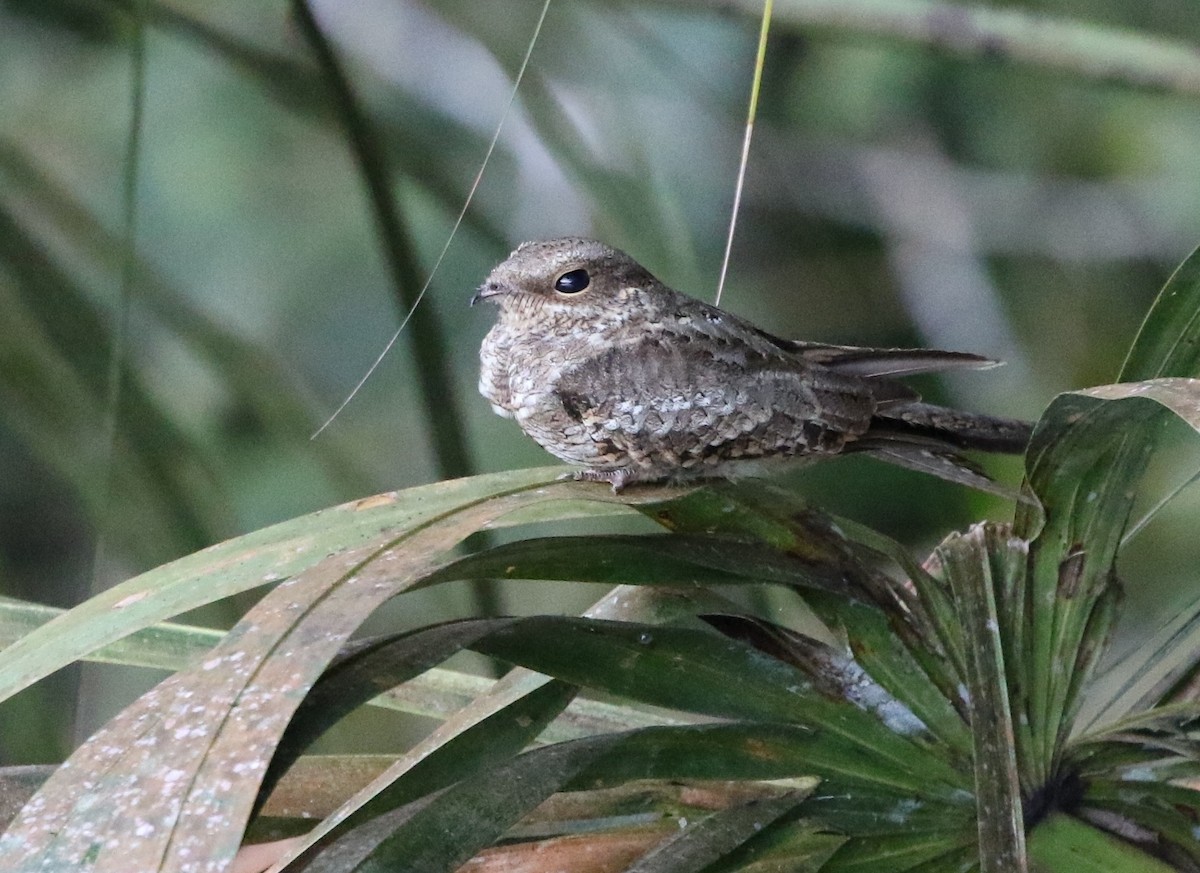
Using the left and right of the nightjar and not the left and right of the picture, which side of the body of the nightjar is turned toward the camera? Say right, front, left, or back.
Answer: left
